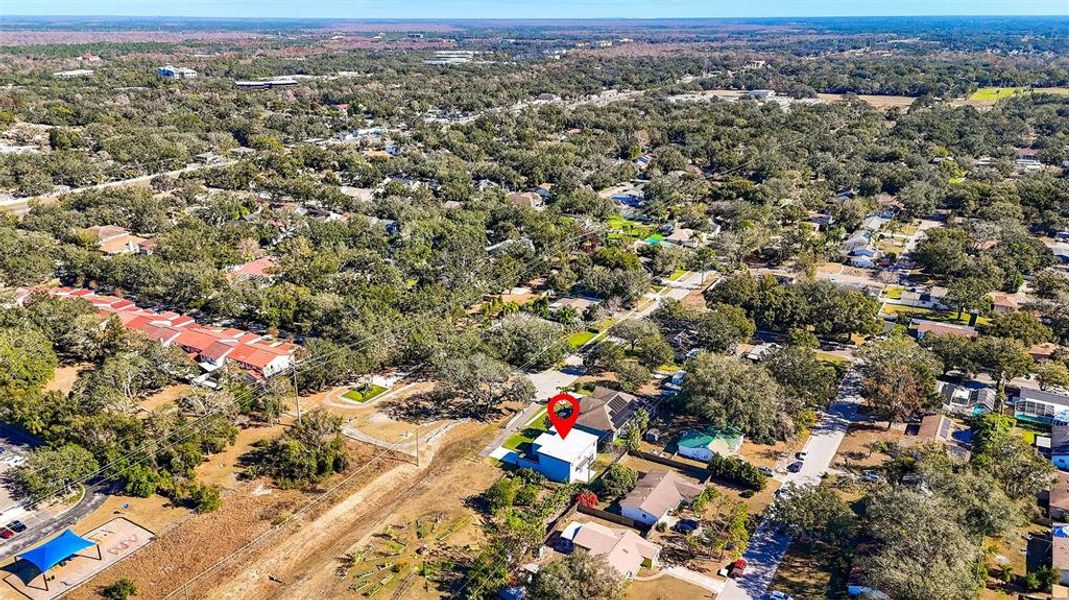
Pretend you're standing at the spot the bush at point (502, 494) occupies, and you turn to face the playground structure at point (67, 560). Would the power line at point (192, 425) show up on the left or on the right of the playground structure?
right

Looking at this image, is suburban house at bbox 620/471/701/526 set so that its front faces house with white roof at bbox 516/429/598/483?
no

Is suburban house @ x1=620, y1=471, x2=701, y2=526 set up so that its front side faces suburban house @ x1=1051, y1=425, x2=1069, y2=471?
no

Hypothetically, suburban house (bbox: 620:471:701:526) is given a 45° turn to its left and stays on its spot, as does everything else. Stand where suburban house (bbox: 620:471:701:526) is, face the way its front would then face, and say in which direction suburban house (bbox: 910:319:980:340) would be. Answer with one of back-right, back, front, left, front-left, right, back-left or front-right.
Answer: front-left

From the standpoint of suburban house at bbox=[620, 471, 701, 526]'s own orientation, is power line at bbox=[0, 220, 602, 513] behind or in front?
behind

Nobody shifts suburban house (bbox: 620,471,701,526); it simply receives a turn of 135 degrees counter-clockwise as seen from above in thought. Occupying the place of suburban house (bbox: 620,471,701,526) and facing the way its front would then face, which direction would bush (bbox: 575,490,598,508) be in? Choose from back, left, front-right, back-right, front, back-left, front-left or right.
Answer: left

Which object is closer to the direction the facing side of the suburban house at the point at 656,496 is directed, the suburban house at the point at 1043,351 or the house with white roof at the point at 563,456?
the suburban house

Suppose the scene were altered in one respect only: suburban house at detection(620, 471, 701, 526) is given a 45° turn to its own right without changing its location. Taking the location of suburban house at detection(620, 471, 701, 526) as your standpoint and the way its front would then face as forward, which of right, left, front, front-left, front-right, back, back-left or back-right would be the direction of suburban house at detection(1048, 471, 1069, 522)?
left

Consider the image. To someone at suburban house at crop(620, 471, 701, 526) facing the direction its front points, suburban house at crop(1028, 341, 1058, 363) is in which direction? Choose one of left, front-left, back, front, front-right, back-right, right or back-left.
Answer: left

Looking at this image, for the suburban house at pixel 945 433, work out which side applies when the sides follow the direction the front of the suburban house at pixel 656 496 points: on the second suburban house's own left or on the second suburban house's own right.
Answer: on the second suburban house's own left

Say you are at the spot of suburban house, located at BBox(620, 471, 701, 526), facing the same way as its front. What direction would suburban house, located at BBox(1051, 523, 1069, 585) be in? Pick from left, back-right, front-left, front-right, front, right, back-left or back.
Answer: front-left

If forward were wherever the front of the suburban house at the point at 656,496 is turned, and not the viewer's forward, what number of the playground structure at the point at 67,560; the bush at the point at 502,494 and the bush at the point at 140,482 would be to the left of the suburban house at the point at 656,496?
0

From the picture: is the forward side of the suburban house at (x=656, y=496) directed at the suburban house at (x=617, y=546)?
no

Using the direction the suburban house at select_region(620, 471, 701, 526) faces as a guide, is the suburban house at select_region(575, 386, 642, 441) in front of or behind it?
behind

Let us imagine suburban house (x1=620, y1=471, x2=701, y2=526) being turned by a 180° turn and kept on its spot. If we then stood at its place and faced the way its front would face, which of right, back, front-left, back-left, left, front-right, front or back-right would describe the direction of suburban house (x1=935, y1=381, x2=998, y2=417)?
right

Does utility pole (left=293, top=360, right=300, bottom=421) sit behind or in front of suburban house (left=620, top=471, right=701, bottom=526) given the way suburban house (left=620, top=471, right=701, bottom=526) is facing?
behind

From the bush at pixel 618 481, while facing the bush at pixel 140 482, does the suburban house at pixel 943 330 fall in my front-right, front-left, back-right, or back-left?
back-right

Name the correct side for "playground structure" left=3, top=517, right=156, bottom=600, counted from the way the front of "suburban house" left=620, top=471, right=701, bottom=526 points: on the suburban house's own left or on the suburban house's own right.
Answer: on the suburban house's own right

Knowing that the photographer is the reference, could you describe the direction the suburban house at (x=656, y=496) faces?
facing the viewer and to the right of the viewer
